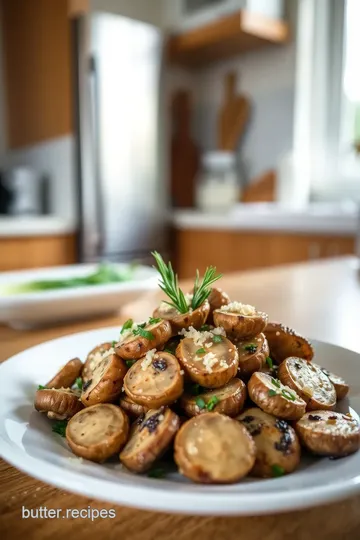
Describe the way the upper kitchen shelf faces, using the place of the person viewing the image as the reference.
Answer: facing the viewer and to the left of the viewer

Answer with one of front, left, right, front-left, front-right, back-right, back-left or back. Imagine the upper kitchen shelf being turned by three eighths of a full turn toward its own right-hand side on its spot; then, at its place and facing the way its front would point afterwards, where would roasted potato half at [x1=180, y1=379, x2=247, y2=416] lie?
back

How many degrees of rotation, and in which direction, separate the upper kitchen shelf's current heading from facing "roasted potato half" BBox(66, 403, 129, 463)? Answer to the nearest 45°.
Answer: approximately 45° to its left

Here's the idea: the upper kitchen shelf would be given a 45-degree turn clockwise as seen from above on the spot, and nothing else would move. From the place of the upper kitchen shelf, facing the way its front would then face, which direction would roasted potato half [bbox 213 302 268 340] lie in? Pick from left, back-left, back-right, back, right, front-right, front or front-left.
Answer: left

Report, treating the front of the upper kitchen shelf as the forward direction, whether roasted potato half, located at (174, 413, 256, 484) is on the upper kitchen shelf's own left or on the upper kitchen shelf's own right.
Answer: on the upper kitchen shelf's own left

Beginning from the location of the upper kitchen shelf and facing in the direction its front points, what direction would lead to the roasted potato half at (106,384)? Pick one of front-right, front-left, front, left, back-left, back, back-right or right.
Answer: front-left

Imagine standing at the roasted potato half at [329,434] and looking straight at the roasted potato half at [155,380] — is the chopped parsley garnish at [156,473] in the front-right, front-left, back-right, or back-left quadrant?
front-left

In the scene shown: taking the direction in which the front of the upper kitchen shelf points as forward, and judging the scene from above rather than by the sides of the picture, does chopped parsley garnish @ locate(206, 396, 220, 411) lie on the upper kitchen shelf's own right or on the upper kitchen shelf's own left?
on the upper kitchen shelf's own left

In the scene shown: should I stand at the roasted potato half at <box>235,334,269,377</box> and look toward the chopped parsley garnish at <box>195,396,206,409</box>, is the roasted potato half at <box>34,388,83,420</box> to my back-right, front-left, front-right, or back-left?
front-right

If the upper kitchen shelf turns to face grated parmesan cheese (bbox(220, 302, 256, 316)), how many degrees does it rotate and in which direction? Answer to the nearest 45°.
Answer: approximately 45° to its left

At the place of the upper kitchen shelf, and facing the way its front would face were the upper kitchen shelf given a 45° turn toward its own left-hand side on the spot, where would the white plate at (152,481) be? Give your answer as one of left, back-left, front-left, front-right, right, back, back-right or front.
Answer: front

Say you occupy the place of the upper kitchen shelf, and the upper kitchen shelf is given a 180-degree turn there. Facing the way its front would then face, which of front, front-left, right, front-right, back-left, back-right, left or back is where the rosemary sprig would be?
back-right

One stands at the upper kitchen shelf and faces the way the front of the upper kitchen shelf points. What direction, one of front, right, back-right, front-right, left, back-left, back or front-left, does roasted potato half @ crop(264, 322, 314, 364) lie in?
front-left

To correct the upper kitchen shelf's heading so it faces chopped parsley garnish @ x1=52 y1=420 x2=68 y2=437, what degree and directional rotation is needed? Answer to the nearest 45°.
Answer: approximately 45° to its left

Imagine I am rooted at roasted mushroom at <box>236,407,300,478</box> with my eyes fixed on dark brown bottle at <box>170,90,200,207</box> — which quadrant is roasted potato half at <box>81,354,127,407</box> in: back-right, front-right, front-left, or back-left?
front-left
